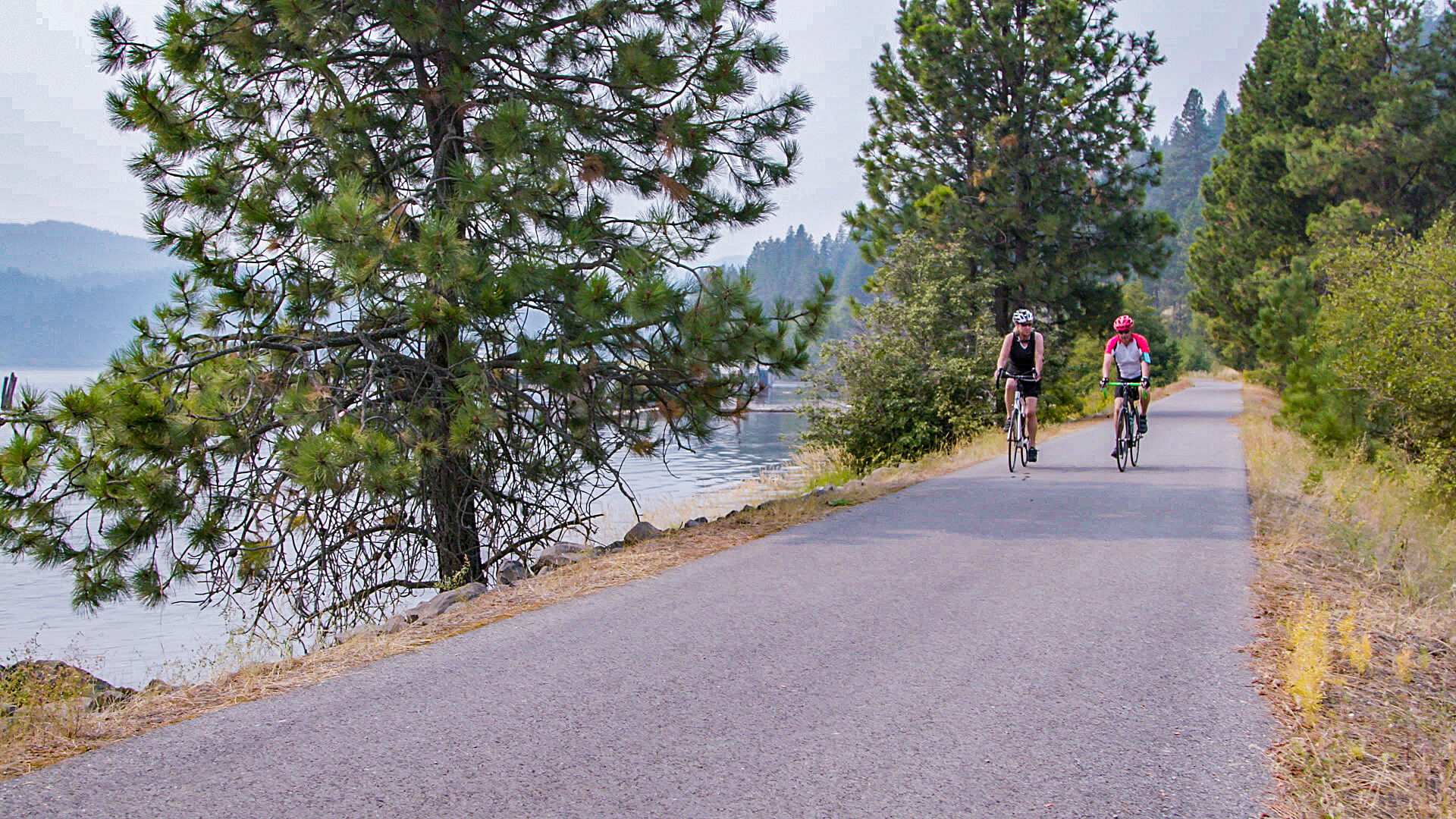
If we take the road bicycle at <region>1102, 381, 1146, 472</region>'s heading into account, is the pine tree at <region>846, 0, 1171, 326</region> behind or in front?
behind

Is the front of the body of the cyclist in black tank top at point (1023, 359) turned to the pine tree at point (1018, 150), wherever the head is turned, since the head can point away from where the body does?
no

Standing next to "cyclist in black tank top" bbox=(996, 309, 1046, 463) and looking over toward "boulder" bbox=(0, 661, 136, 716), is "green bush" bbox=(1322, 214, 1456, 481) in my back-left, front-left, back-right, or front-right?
back-left

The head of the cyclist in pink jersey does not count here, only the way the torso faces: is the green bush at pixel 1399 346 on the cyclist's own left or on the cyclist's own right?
on the cyclist's own left

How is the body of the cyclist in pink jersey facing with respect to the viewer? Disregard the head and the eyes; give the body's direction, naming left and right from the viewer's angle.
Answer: facing the viewer

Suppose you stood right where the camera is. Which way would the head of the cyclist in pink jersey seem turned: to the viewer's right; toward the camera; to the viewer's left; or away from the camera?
toward the camera

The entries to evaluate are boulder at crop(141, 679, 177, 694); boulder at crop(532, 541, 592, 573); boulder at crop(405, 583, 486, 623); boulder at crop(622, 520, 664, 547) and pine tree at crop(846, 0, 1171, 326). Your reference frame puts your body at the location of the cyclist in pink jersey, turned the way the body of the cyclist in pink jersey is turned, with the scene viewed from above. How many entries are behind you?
1

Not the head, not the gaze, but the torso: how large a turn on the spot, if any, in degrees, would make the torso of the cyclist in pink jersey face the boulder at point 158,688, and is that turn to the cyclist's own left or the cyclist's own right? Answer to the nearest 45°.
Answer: approximately 45° to the cyclist's own right

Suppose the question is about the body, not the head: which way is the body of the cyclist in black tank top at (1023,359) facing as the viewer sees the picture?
toward the camera

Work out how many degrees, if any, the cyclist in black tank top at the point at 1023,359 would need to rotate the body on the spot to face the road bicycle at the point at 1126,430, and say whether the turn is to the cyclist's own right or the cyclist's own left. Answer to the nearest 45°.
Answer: approximately 135° to the cyclist's own left

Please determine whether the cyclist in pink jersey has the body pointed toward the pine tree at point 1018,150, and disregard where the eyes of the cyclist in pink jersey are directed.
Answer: no

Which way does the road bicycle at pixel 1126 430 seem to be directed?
toward the camera

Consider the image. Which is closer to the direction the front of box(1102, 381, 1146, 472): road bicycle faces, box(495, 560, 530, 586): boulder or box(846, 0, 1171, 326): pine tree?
the boulder

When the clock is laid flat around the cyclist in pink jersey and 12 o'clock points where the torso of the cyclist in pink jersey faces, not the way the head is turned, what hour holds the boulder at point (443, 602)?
The boulder is roughly at 1 o'clock from the cyclist in pink jersey.

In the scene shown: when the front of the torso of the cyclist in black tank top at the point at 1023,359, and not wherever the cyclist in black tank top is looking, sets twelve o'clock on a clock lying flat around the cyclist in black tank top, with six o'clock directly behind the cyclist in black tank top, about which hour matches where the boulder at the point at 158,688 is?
The boulder is roughly at 1 o'clock from the cyclist in black tank top.

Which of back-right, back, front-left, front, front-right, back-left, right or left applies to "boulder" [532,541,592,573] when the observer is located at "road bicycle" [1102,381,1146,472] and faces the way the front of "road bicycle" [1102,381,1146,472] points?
front-right

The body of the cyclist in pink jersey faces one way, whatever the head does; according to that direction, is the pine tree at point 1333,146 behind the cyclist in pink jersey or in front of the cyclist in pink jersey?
behind

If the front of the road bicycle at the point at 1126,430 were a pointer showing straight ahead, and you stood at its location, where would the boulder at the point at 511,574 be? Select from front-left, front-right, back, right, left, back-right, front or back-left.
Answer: front-right
